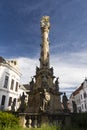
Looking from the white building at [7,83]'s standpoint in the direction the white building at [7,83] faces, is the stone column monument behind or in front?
in front

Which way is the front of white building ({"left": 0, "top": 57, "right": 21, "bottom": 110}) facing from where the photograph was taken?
facing the viewer and to the right of the viewer
